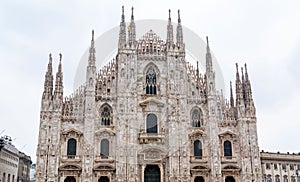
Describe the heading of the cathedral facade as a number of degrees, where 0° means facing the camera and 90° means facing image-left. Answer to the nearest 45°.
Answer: approximately 0°
